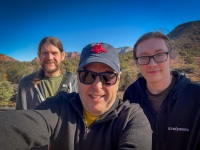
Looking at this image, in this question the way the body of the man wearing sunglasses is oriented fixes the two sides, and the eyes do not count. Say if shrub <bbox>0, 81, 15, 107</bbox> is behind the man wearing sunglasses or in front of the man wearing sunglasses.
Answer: behind

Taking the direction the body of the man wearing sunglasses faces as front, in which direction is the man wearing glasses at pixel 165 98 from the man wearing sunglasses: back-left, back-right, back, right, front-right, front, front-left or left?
back-left

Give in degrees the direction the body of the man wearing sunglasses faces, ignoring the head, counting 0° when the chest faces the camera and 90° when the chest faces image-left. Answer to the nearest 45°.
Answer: approximately 0°
